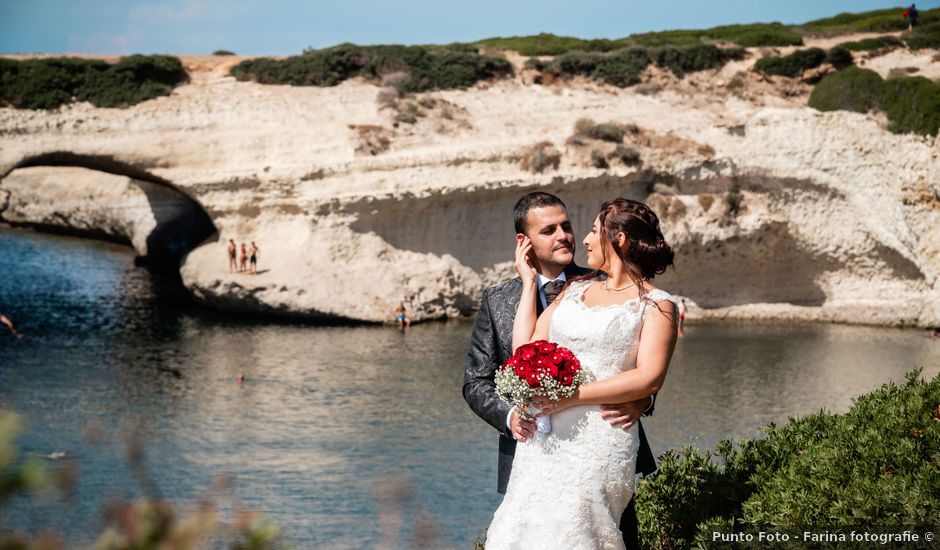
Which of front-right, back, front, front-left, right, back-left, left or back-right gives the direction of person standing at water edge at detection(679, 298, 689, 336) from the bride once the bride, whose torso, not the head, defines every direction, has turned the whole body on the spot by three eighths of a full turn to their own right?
front

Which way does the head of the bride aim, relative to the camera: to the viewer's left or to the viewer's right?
to the viewer's left

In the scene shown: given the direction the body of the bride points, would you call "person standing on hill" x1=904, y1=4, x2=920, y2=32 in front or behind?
behind

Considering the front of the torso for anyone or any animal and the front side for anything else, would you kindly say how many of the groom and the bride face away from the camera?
0

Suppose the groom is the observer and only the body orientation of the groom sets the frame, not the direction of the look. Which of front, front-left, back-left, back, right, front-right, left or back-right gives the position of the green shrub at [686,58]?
back-left

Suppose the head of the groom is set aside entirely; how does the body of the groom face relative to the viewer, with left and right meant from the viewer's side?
facing the viewer and to the right of the viewer

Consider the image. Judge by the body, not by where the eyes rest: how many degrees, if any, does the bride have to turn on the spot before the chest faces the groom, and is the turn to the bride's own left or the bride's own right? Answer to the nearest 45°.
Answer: approximately 90° to the bride's own right

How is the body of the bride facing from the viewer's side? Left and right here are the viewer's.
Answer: facing the viewer and to the left of the viewer

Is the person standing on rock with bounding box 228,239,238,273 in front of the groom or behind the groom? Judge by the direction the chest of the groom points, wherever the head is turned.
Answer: behind

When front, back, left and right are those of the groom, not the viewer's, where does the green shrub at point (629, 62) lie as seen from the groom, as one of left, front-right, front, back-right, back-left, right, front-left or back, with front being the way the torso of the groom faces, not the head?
back-left
